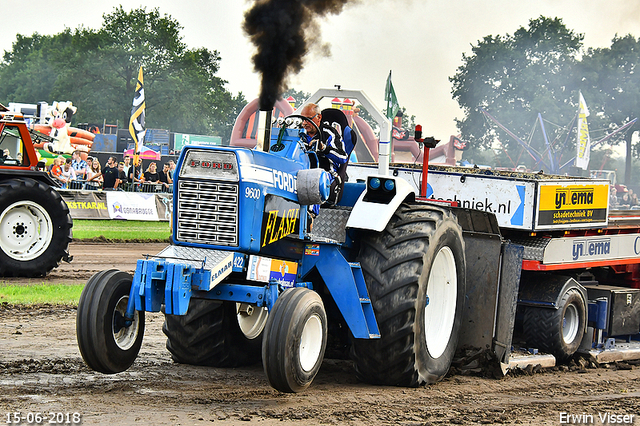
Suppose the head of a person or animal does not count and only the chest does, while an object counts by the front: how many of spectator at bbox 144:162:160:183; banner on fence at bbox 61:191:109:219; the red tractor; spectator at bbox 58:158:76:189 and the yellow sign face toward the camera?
4

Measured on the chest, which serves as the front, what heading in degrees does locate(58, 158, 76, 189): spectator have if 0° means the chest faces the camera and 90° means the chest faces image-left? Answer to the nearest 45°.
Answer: approximately 0°

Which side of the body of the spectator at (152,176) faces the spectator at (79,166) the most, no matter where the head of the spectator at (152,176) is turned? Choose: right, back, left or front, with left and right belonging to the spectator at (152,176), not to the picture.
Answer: right

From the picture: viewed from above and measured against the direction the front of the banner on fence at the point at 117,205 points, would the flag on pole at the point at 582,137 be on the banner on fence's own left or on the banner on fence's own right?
on the banner on fence's own left

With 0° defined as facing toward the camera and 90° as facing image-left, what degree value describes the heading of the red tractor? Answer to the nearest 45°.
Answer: approximately 90°

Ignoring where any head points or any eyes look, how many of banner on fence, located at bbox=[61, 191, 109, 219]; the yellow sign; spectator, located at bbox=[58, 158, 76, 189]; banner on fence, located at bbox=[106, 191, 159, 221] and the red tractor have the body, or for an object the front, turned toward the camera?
4

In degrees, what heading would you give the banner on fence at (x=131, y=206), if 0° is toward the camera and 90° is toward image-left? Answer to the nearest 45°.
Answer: approximately 0°

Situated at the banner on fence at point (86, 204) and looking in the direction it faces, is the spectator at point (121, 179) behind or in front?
behind

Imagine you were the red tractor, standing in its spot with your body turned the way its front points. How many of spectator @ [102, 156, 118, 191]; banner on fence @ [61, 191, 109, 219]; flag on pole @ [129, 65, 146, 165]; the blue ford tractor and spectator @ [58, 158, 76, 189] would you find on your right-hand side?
4

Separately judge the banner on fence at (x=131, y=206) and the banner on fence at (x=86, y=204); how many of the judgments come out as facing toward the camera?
2
